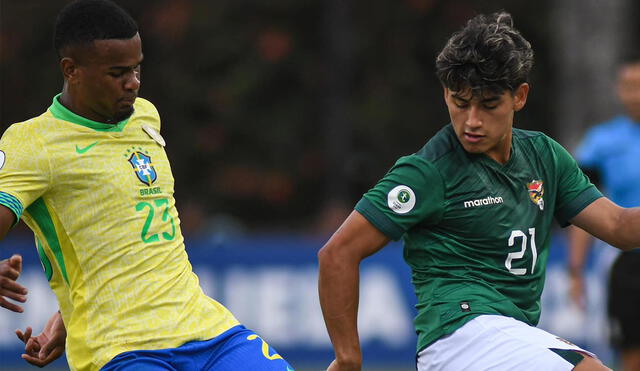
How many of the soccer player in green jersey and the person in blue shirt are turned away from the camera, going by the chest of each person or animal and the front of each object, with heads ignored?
0

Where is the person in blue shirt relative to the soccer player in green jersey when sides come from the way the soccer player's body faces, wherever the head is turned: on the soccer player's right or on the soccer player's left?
on the soccer player's left

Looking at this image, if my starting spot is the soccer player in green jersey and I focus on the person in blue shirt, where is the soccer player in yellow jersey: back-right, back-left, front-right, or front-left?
back-left

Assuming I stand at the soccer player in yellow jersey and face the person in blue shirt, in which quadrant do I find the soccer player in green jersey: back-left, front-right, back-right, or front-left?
front-right

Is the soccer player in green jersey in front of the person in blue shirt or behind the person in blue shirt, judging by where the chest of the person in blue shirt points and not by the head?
in front

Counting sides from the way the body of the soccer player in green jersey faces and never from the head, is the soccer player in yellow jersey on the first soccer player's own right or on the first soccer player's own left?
on the first soccer player's own right

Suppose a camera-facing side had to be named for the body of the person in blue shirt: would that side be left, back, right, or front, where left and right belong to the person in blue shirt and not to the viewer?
front

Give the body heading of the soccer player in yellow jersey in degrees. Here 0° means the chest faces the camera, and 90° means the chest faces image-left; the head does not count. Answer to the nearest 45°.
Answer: approximately 315°

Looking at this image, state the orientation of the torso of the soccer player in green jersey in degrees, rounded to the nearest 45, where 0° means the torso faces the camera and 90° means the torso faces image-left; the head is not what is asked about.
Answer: approximately 315°

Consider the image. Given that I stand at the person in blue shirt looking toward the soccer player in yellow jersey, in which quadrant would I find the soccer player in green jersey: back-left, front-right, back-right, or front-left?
front-left

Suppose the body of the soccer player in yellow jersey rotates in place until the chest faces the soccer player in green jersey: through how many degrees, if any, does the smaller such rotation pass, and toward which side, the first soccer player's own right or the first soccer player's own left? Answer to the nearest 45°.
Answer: approximately 45° to the first soccer player's own left

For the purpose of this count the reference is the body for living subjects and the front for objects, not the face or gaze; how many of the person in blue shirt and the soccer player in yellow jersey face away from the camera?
0

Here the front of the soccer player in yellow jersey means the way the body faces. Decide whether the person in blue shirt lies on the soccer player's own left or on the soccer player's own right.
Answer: on the soccer player's own left

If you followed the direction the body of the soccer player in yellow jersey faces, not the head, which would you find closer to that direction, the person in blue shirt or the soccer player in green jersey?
the soccer player in green jersey

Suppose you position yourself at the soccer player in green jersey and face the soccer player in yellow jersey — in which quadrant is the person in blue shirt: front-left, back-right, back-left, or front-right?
back-right
